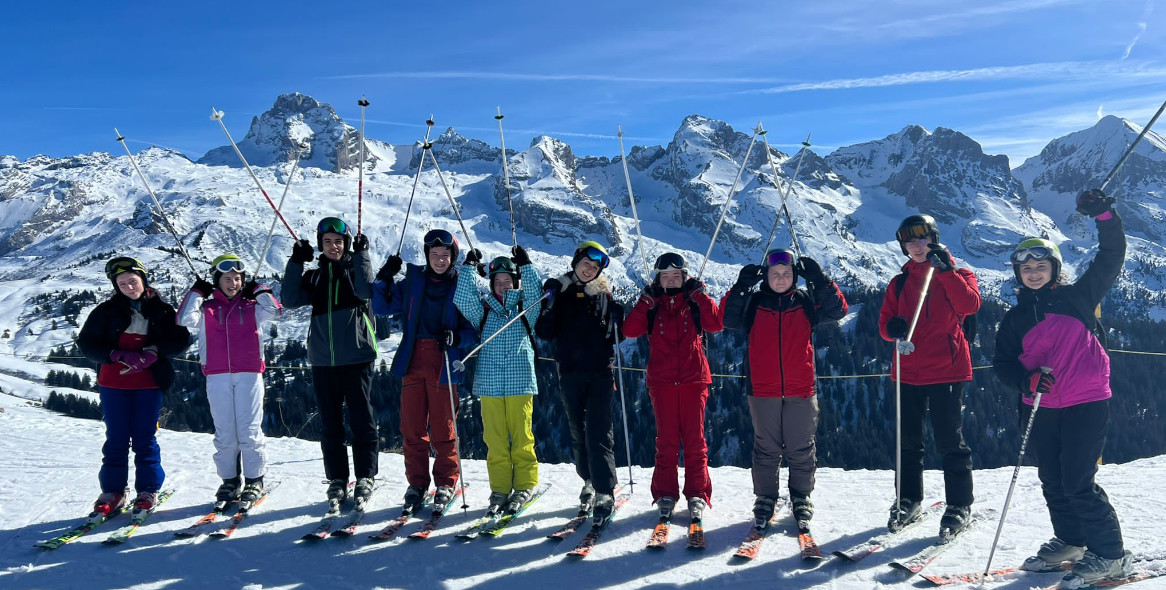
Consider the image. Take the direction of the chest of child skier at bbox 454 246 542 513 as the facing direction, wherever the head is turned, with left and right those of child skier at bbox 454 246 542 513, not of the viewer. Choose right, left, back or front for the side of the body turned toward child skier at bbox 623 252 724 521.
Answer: left

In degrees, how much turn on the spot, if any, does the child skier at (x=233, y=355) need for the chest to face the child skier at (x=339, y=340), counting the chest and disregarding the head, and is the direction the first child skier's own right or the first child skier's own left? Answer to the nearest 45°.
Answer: approximately 45° to the first child skier's own left

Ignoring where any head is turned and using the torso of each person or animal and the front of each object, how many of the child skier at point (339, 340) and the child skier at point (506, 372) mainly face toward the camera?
2

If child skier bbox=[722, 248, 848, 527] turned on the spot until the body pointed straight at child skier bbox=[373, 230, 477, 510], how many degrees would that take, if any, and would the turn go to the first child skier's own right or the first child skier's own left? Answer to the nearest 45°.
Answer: approximately 90° to the first child skier's own right

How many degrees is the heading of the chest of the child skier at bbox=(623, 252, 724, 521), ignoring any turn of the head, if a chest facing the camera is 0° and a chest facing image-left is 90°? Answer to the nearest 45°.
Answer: approximately 0°

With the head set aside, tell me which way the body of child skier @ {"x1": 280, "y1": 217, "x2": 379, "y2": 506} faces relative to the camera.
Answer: toward the camera

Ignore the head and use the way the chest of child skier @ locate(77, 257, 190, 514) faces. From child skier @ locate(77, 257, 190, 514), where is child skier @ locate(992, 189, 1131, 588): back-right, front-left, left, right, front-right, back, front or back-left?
front-left

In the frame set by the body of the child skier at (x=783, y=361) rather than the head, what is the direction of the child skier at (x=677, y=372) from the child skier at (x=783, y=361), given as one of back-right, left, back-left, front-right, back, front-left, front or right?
right

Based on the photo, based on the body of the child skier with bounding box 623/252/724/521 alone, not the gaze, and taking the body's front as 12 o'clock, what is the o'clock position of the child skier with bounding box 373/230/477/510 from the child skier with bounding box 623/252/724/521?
the child skier with bounding box 373/230/477/510 is roughly at 3 o'clock from the child skier with bounding box 623/252/724/521.

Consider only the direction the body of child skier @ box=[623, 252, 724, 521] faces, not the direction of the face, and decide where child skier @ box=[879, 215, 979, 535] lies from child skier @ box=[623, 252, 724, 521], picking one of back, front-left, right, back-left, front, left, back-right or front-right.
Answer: left

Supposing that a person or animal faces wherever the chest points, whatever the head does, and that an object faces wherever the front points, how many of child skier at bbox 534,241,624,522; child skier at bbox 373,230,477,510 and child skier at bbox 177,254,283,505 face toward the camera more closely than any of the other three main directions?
3

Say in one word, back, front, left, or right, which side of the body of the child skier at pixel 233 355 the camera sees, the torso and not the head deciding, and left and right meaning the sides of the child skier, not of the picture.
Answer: front
